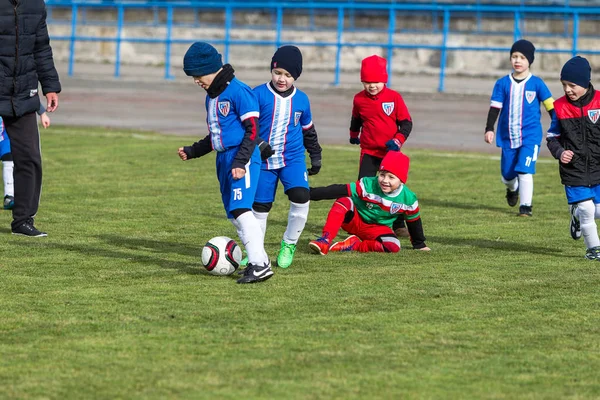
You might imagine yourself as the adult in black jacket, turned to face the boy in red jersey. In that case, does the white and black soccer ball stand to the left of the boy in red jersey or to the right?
right

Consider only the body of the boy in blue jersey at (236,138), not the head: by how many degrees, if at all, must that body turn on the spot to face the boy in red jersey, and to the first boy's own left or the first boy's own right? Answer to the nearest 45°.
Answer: approximately 180°

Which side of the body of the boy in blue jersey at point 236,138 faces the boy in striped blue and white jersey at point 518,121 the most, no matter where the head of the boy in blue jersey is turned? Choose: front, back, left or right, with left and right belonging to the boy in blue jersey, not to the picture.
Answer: back

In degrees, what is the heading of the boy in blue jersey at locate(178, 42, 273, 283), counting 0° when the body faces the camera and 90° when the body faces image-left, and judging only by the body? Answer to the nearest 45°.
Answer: approximately 45°

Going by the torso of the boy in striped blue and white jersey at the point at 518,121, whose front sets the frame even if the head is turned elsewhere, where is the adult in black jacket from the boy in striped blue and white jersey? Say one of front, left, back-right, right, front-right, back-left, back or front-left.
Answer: front-right

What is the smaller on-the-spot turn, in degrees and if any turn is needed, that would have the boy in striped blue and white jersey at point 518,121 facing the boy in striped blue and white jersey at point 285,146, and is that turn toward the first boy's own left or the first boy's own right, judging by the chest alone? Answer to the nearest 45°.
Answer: approximately 45° to the first boy's own right

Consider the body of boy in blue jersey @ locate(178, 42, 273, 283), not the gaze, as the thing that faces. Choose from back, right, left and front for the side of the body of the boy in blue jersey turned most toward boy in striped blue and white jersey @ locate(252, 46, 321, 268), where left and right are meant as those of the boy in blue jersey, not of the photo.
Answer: back

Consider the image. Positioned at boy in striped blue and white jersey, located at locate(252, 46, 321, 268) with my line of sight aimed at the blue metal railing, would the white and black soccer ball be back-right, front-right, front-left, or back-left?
back-left

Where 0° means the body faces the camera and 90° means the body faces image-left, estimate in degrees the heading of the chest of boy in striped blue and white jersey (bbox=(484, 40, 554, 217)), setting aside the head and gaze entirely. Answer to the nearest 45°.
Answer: approximately 0°
